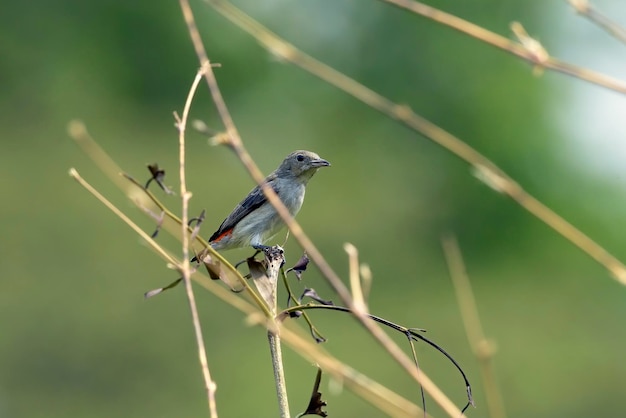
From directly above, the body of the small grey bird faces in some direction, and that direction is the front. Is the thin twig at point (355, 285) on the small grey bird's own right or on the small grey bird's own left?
on the small grey bird's own right

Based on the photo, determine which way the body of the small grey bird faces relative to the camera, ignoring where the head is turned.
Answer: to the viewer's right
